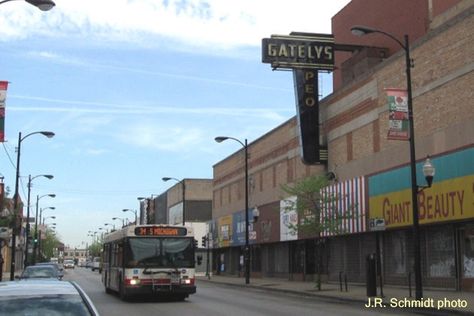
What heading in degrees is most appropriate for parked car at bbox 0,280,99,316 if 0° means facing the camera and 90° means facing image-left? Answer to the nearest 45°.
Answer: approximately 0°

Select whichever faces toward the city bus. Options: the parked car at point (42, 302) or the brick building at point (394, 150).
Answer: the brick building

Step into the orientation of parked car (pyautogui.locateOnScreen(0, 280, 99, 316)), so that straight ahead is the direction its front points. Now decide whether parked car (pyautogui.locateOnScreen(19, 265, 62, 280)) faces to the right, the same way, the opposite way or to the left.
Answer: the same way

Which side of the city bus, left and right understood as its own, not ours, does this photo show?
front

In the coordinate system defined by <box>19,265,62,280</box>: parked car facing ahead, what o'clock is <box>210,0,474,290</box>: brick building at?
The brick building is roughly at 9 o'clock from the parked car.

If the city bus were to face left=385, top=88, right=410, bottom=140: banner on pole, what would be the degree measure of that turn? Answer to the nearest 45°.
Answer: approximately 90° to its left

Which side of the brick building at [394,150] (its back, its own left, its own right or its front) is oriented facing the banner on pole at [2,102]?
front

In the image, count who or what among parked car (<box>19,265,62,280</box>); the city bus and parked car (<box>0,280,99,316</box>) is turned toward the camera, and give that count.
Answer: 3

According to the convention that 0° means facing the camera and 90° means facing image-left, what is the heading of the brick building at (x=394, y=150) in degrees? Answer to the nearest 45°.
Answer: approximately 45°

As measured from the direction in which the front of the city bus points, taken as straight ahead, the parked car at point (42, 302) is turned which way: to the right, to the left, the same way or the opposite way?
the same way

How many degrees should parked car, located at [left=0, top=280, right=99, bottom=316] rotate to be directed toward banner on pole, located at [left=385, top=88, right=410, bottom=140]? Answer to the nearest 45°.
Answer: approximately 135° to its left

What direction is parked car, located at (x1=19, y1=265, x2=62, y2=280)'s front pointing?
toward the camera

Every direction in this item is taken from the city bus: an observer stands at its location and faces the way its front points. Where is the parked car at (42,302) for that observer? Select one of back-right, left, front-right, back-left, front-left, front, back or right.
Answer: front

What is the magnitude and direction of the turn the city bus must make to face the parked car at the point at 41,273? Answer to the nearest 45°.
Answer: approximately 135° to its right

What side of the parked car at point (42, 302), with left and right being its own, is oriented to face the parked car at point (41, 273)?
back
